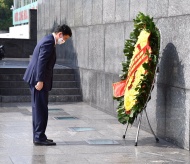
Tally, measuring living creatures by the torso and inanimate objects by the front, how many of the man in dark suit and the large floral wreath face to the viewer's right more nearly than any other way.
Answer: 1

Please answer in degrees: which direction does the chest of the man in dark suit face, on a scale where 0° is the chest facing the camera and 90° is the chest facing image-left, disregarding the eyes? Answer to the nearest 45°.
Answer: approximately 270°

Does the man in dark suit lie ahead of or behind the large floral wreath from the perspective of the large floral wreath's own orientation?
ahead

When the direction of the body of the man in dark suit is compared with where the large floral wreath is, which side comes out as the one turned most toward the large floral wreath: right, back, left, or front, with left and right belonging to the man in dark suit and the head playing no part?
front

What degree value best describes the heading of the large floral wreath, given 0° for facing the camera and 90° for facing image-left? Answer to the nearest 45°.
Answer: approximately 45°
